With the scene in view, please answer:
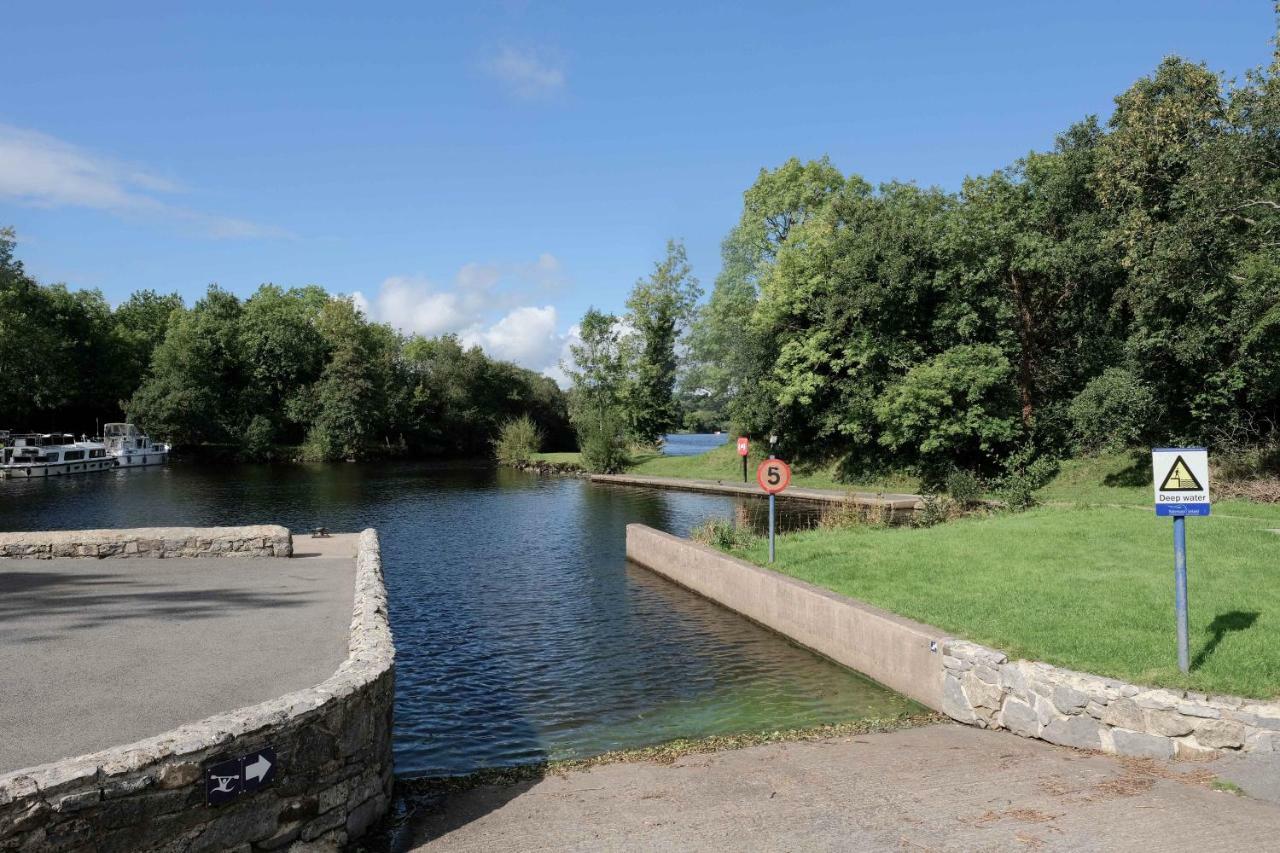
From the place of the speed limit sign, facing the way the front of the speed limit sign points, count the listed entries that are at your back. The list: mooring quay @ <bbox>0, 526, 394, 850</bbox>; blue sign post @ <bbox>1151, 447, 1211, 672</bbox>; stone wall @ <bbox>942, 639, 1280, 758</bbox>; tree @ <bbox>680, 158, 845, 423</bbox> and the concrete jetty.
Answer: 2

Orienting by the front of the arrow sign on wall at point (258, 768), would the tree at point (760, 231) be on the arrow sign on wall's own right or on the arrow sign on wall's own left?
on the arrow sign on wall's own left

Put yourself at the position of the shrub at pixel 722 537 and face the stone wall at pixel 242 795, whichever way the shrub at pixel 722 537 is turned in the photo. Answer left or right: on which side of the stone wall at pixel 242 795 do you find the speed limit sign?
left

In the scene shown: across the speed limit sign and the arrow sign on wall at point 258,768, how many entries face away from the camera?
0

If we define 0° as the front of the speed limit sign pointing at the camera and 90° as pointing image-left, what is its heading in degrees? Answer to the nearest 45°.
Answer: approximately 0°

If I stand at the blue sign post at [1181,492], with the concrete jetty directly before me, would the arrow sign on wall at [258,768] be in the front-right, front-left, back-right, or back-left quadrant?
back-left

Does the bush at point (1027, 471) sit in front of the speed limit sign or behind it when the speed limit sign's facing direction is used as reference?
behind

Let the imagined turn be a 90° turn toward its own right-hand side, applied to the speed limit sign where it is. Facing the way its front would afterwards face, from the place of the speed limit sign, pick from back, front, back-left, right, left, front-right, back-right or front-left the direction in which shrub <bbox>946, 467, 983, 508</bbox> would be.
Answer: back-right

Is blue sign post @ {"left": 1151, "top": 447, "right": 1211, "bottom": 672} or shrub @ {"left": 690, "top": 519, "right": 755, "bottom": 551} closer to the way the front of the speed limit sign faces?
the blue sign post

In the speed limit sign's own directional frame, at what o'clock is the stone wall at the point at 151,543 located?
The stone wall is roughly at 2 o'clock from the speed limit sign.

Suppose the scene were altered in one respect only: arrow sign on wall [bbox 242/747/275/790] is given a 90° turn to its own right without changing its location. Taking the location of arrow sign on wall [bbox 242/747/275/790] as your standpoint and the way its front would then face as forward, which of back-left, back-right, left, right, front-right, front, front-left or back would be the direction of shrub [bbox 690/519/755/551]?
back

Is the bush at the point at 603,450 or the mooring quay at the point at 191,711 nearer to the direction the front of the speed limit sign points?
the mooring quay

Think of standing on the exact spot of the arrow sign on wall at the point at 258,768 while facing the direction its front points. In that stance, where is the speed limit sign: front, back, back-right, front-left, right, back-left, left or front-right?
left

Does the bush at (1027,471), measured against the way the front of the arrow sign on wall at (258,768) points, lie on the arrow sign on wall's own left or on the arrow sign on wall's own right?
on the arrow sign on wall's own left

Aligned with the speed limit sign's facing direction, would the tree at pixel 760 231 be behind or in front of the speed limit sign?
behind

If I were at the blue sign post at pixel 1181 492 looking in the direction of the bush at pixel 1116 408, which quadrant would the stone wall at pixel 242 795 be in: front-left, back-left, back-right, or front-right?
back-left

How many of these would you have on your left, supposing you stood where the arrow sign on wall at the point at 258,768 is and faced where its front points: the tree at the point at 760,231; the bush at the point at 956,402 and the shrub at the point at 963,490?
3
